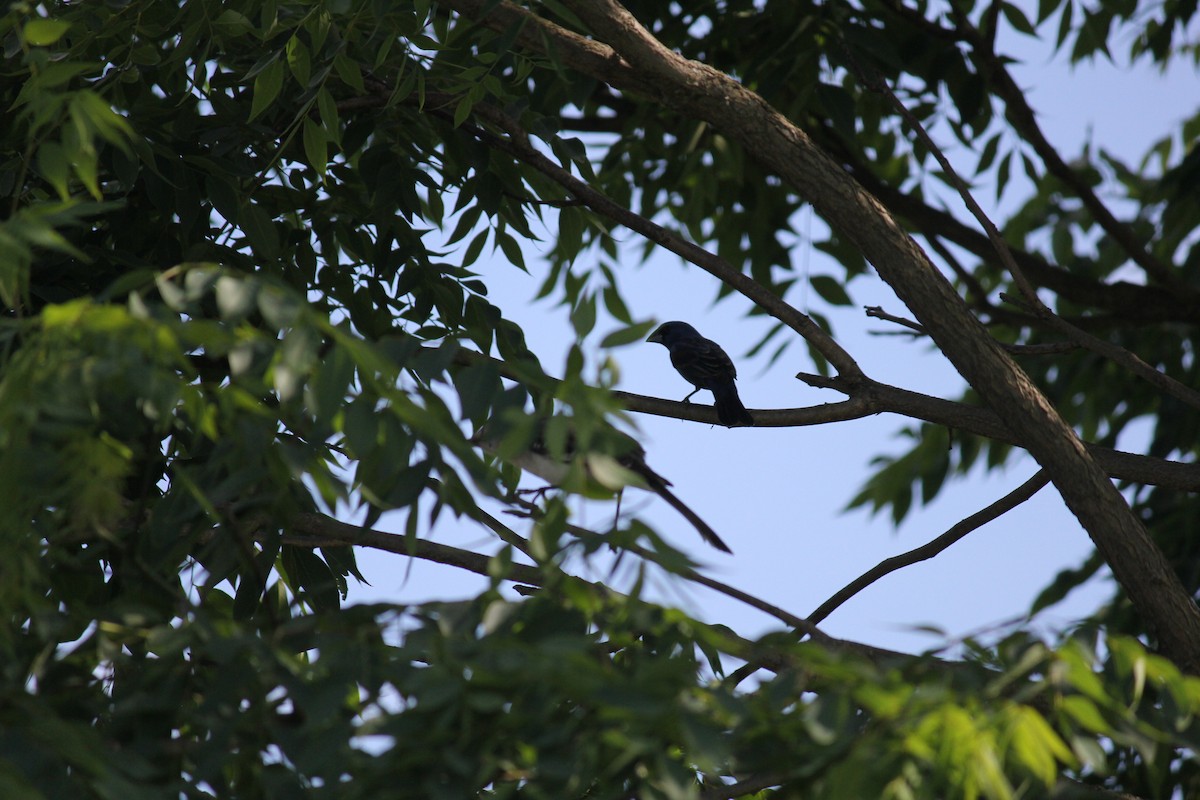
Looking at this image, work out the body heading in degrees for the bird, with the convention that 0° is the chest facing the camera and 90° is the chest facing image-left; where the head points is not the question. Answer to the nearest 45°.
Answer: approximately 90°
